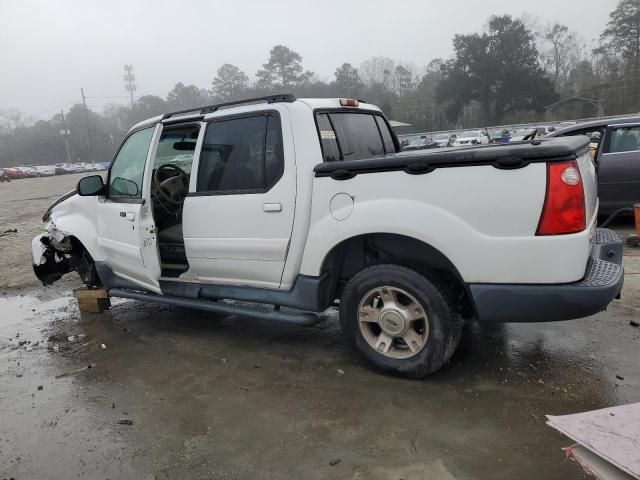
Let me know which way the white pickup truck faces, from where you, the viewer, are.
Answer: facing away from the viewer and to the left of the viewer

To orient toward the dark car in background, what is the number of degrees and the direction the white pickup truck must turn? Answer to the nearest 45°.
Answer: approximately 90° to its right

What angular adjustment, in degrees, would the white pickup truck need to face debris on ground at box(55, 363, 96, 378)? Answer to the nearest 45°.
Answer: approximately 45° to its left
